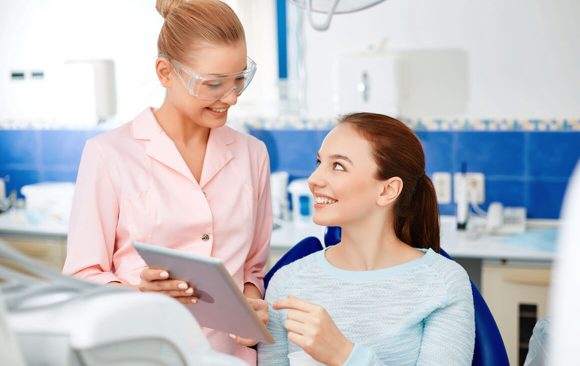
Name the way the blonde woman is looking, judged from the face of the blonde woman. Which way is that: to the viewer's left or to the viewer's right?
to the viewer's right

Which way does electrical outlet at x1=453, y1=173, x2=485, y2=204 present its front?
toward the camera

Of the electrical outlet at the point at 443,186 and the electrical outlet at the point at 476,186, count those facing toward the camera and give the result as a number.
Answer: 2

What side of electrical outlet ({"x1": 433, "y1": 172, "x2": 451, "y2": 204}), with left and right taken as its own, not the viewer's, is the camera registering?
front

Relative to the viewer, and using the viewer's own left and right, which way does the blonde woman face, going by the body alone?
facing the viewer and to the right of the viewer

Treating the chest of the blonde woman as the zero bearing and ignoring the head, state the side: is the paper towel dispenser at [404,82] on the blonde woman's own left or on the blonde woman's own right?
on the blonde woman's own left

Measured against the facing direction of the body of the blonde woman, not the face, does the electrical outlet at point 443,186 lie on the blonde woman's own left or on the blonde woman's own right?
on the blonde woman's own left

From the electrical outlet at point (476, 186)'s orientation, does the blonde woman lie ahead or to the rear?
ahead

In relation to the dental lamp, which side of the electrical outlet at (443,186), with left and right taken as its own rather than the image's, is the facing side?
front

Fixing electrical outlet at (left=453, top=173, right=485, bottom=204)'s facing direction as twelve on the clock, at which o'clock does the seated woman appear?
The seated woman is roughly at 12 o'clock from the electrical outlet.

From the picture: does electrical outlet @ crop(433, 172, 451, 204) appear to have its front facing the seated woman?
yes
